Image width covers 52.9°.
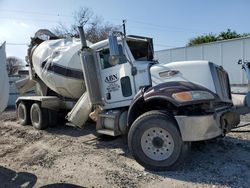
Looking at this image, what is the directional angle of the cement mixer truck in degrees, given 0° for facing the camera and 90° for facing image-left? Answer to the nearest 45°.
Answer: approximately 315°

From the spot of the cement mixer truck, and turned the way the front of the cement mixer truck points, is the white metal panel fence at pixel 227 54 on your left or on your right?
on your left
